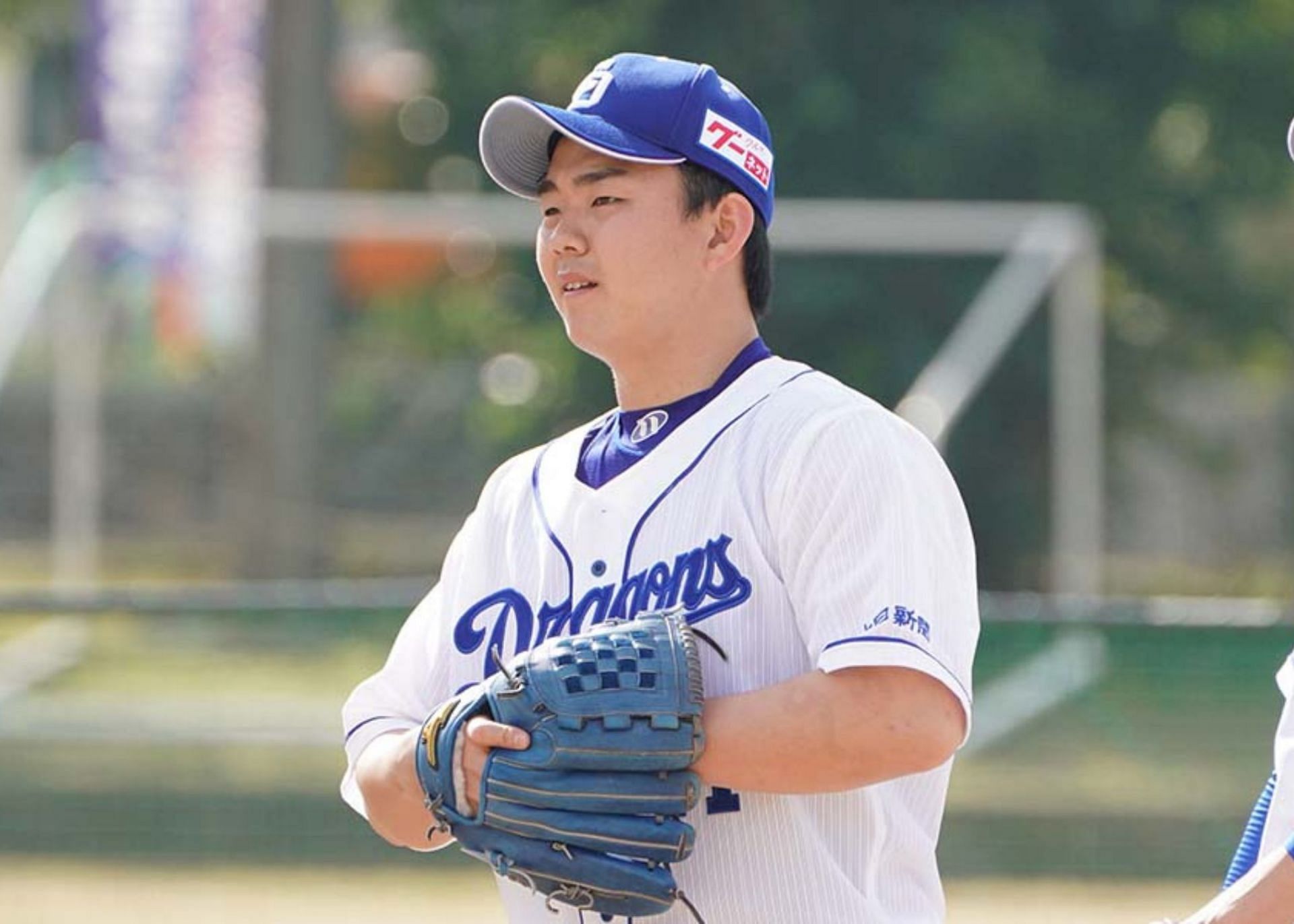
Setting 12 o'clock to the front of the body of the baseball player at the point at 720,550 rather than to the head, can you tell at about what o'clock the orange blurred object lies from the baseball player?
The orange blurred object is roughly at 4 o'clock from the baseball player.

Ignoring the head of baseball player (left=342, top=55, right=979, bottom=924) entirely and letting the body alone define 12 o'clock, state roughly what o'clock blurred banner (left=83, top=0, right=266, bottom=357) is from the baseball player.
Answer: The blurred banner is roughly at 4 o'clock from the baseball player.

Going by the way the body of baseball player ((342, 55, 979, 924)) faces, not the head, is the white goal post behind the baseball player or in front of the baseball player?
behind

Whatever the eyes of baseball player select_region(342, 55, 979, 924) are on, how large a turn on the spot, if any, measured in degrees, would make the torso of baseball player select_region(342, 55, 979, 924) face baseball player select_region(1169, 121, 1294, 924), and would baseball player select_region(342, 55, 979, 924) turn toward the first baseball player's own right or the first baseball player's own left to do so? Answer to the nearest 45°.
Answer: approximately 135° to the first baseball player's own left

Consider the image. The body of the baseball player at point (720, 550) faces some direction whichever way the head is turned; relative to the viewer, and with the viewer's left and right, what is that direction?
facing the viewer and to the left of the viewer
